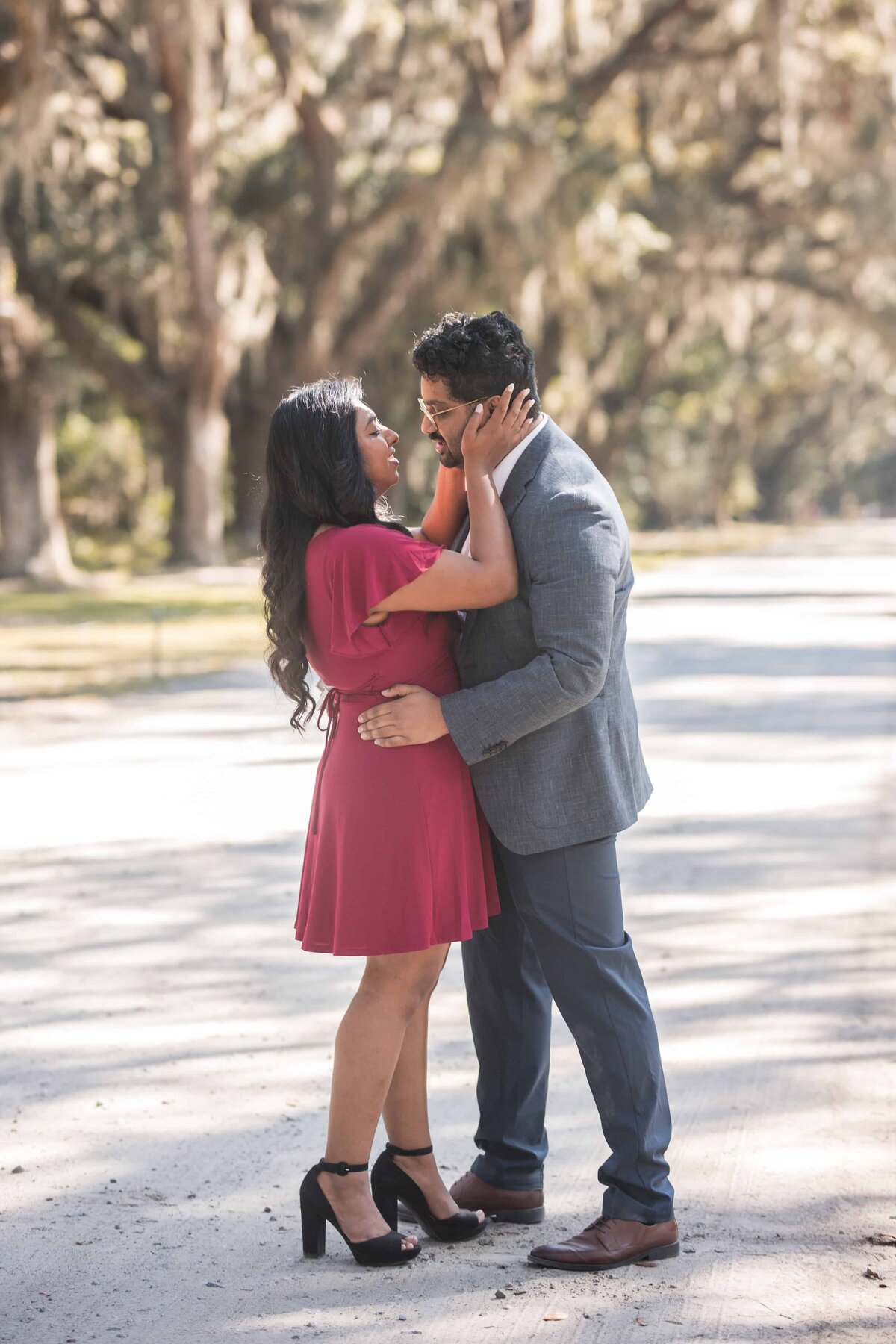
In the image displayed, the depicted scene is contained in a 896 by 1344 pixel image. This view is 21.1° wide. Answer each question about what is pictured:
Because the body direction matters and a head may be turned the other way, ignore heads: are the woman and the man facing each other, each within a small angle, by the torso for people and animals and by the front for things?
yes

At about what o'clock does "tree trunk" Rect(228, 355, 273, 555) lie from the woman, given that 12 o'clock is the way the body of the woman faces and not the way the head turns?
The tree trunk is roughly at 9 o'clock from the woman.

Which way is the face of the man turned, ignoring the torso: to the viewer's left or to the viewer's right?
to the viewer's left

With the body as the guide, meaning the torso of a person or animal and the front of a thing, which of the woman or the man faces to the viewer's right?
the woman

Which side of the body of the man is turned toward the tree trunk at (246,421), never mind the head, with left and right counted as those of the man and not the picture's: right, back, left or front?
right

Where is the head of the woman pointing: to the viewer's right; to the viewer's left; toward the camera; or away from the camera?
to the viewer's right

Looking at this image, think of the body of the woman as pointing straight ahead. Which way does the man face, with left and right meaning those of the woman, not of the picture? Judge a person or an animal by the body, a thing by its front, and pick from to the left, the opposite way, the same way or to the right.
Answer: the opposite way

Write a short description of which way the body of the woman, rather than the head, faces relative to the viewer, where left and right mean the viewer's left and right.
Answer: facing to the right of the viewer

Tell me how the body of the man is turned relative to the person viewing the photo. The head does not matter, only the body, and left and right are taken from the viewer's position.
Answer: facing to the left of the viewer

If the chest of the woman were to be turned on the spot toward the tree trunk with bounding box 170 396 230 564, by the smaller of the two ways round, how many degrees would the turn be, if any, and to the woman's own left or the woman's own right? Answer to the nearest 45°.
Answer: approximately 90° to the woman's own left

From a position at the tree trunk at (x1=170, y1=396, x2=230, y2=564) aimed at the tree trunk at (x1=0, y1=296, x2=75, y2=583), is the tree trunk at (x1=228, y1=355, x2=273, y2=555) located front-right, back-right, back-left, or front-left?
back-right

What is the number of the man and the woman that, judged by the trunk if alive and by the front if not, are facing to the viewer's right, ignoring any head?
1
